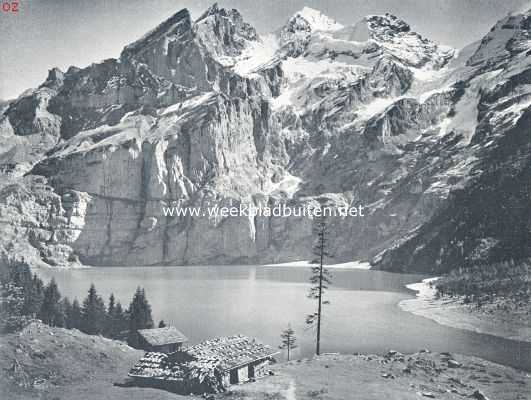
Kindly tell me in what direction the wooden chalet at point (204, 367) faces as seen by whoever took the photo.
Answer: facing the viewer and to the right of the viewer

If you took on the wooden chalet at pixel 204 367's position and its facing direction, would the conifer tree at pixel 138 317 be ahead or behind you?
behind

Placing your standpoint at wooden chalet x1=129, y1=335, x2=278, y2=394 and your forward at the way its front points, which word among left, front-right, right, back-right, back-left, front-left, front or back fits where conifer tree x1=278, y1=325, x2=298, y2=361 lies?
left

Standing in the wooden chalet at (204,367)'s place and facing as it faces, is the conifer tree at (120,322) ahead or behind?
behind

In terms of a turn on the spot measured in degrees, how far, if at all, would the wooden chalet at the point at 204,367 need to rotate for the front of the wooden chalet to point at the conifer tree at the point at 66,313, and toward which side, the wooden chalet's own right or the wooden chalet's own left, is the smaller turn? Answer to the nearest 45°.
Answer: approximately 180°

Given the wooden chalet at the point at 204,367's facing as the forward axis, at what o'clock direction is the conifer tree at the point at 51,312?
The conifer tree is roughly at 6 o'clock from the wooden chalet.

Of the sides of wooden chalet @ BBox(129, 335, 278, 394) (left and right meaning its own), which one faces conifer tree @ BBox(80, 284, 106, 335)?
back

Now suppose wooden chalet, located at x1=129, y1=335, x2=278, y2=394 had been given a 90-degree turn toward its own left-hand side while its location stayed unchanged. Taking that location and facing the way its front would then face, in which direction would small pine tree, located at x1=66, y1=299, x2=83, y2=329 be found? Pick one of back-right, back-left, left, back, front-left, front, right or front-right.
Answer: left
